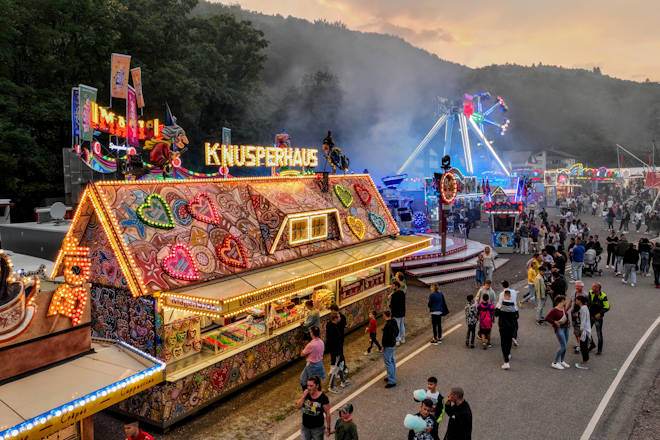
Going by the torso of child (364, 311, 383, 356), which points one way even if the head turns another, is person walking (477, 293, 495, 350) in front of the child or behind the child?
behind

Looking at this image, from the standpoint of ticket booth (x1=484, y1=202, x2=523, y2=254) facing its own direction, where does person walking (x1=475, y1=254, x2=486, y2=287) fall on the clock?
The person walking is roughly at 12 o'clock from the ticket booth.

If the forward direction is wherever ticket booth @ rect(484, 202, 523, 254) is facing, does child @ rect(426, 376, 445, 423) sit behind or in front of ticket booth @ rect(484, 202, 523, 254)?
in front

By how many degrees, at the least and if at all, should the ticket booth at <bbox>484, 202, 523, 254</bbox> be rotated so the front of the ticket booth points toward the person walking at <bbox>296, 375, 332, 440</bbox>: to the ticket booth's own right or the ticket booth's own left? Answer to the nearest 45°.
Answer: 0° — it already faces them

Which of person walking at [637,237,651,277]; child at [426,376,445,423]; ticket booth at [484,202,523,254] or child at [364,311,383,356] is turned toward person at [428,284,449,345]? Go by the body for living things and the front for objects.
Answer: the ticket booth

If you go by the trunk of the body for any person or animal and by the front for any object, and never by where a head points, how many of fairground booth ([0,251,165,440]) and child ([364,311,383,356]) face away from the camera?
0

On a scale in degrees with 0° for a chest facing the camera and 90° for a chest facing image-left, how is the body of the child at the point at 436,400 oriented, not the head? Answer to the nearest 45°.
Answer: approximately 45°

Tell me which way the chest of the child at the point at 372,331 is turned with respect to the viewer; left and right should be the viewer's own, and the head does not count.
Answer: facing to the left of the viewer

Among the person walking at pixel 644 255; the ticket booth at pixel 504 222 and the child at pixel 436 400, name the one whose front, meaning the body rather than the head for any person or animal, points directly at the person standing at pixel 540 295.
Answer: the ticket booth

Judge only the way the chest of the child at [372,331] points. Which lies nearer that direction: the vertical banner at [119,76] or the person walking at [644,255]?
the vertical banner
